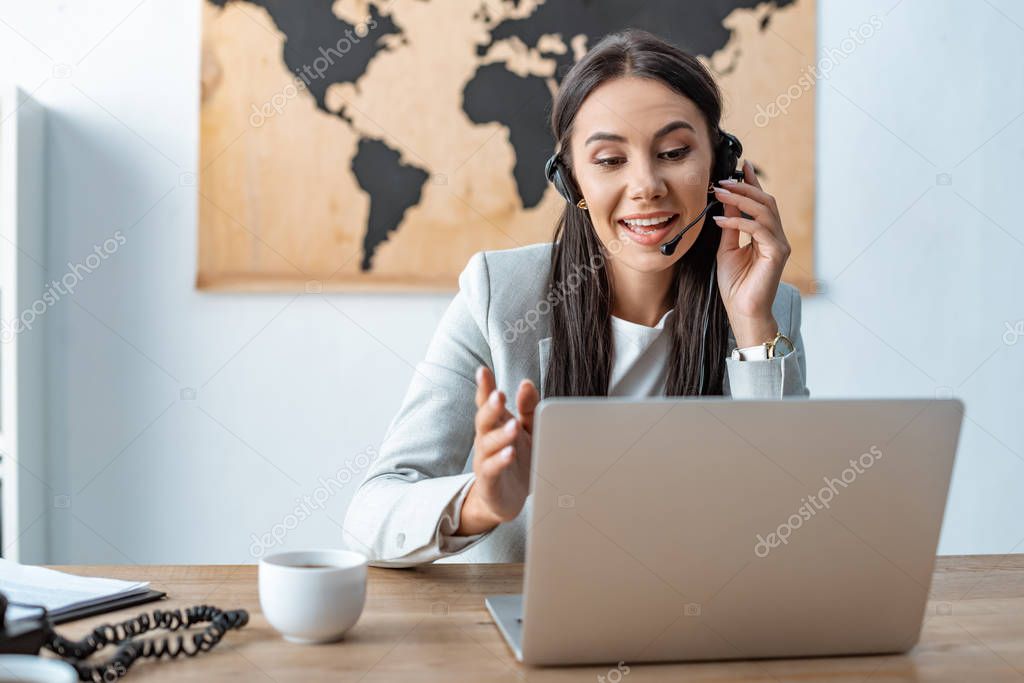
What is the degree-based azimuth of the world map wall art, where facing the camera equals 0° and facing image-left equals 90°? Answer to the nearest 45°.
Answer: approximately 0°

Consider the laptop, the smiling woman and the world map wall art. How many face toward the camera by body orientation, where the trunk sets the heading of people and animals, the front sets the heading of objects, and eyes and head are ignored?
2

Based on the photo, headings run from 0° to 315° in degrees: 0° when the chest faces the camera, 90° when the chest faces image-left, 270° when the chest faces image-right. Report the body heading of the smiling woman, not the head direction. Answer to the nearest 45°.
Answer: approximately 0°

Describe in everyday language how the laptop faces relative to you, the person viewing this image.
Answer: facing away from the viewer and to the left of the viewer

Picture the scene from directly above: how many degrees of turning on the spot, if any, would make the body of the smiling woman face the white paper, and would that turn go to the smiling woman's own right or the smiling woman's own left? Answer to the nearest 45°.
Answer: approximately 45° to the smiling woman's own right

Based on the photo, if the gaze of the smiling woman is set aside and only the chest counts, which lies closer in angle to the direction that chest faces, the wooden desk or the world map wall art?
the wooden desk

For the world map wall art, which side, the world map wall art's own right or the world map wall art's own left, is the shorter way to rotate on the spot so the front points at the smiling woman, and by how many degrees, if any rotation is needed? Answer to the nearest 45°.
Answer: approximately 45° to the world map wall art's own left
